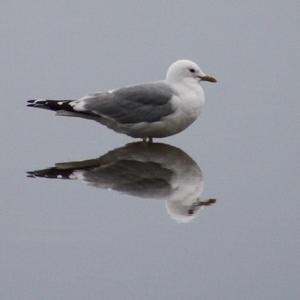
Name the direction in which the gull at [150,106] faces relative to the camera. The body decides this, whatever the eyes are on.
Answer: to the viewer's right
